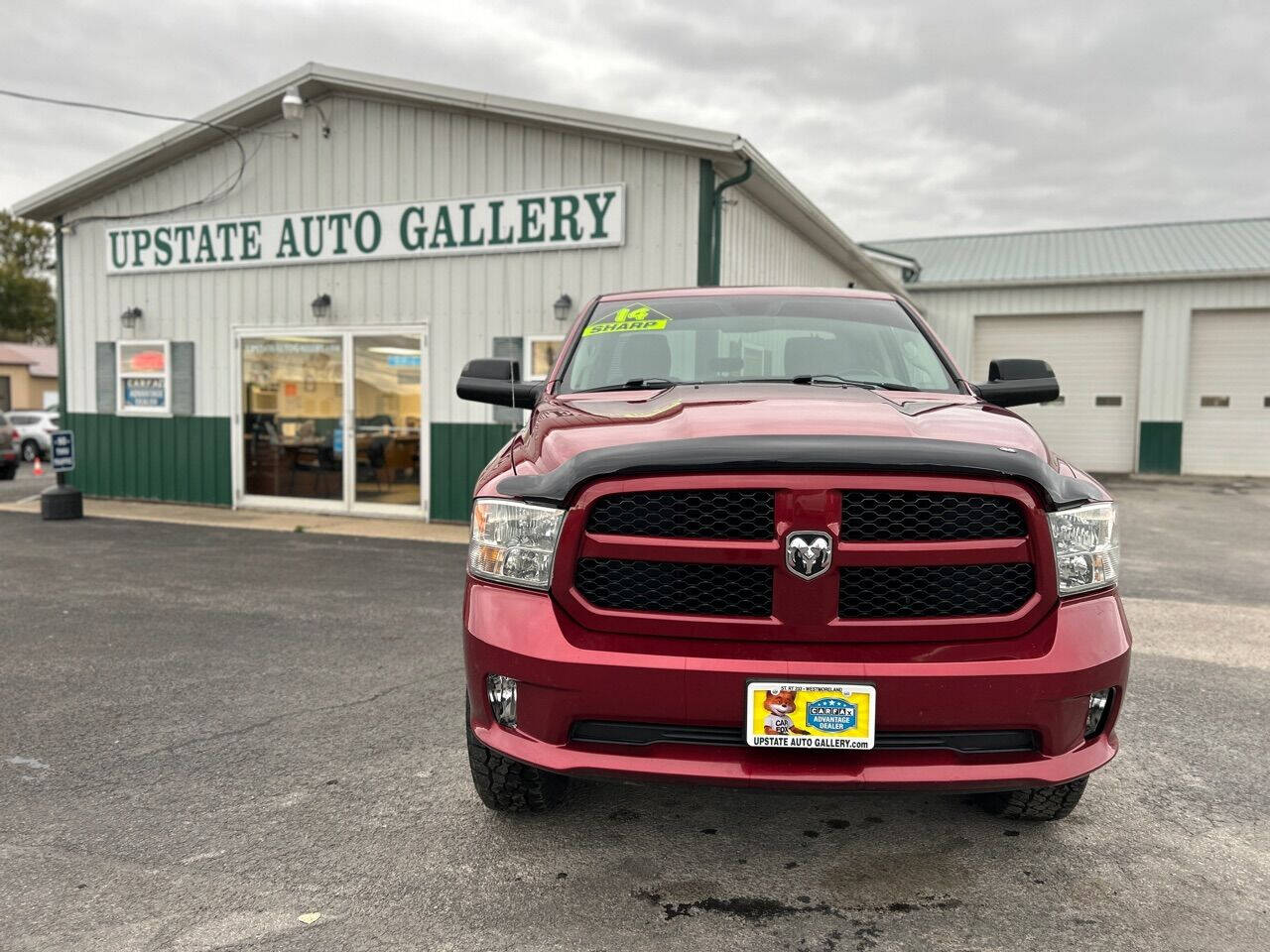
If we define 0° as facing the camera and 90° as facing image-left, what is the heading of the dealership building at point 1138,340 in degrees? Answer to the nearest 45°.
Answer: approximately 0°

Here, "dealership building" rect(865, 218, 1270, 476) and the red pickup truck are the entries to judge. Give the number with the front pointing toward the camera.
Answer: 2

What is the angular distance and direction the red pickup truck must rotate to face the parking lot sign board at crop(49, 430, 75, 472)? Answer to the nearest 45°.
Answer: approximately 135° to its right

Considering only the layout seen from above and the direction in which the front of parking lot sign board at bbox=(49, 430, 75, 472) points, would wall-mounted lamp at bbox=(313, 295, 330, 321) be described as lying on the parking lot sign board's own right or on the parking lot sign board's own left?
on the parking lot sign board's own left

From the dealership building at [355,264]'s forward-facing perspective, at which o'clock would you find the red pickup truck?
The red pickup truck is roughly at 10 o'clock from the dealership building.

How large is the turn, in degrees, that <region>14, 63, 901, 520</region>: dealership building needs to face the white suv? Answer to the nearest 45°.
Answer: approximately 90° to its right

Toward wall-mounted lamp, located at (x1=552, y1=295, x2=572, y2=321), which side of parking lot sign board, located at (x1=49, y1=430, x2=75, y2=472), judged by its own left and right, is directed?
left

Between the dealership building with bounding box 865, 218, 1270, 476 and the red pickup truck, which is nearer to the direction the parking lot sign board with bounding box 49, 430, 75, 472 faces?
the red pickup truck

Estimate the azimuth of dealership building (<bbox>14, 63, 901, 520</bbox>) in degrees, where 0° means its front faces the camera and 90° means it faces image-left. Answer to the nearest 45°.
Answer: approximately 45°

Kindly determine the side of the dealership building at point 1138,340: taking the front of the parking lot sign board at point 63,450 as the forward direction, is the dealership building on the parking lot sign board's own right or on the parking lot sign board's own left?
on the parking lot sign board's own left

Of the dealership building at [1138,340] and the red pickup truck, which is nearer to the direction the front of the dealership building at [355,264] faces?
the red pickup truck
